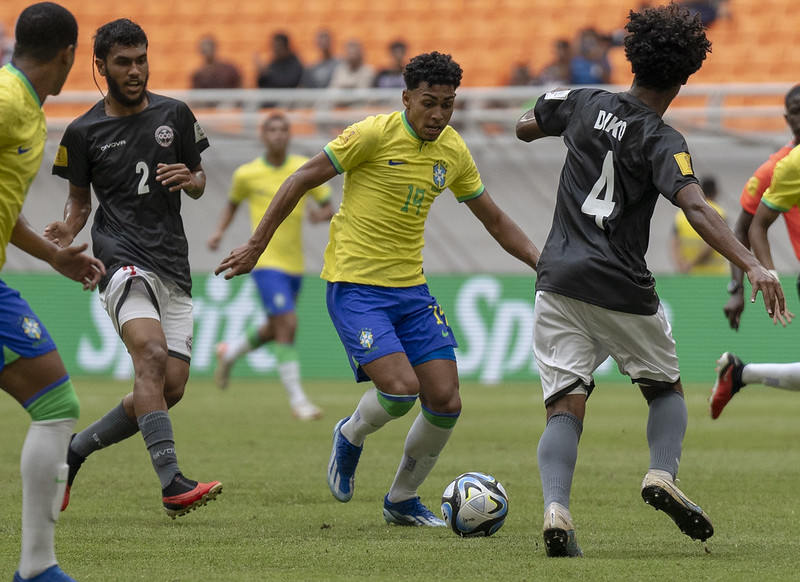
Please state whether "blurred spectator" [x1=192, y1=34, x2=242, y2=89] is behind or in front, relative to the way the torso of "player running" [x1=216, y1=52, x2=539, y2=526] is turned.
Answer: behind

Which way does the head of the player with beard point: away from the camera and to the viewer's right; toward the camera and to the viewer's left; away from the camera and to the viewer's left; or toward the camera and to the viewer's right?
toward the camera and to the viewer's right

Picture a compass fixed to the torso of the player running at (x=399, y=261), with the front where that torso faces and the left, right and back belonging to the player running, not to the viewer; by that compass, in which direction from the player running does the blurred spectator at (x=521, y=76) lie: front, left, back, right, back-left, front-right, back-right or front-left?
back-left

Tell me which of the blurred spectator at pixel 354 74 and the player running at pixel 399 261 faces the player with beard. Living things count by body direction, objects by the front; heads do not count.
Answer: the blurred spectator

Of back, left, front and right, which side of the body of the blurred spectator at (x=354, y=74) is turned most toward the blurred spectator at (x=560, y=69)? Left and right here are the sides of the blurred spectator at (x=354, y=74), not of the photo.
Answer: left

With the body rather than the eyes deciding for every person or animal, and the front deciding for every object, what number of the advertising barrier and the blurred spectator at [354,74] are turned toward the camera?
2

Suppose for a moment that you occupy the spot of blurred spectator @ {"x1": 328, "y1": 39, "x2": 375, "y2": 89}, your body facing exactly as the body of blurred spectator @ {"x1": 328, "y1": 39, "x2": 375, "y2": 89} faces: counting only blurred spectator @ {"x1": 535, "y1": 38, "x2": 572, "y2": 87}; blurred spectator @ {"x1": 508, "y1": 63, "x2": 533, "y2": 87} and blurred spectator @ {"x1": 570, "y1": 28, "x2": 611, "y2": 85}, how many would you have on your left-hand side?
3

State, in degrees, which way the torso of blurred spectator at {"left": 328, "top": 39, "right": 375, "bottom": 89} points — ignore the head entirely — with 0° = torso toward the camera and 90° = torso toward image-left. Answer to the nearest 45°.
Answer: approximately 0°

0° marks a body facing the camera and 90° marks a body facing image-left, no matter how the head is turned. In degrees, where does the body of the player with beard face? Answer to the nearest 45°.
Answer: approximately 315°
